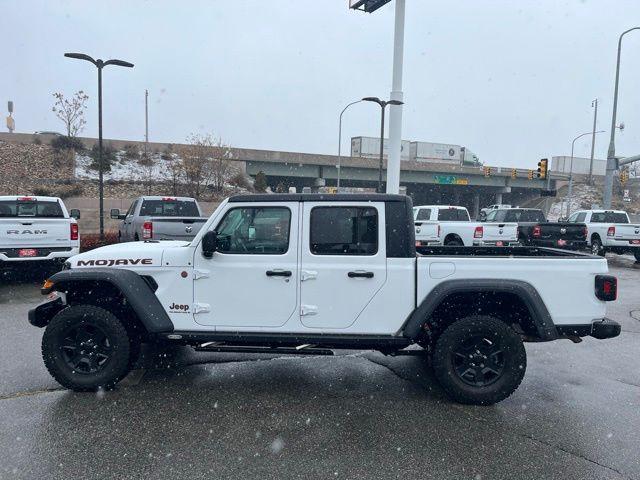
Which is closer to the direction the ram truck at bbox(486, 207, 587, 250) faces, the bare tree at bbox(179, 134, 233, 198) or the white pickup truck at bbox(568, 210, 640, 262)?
the bare tree

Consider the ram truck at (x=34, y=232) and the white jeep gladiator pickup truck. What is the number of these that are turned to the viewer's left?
1

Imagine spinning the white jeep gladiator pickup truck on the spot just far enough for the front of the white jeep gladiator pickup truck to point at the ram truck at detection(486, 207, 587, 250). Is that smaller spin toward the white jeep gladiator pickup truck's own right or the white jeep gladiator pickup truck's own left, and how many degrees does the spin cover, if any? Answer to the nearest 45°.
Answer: approximately 135° to the white jeep gladiator pickup truck's own right

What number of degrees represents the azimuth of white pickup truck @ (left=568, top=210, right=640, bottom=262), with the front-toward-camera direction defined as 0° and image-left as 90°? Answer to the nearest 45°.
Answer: approximately 135°

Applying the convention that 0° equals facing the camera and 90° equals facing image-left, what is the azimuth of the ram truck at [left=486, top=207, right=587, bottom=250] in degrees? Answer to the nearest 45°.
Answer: approximately 135°

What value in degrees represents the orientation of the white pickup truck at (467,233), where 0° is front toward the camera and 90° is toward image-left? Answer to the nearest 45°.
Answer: approximately 135°

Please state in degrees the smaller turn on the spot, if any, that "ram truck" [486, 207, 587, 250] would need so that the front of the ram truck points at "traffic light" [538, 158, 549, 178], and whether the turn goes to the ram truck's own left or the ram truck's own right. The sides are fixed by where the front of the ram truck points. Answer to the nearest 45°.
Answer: approximately 45° to the ram truck's own right

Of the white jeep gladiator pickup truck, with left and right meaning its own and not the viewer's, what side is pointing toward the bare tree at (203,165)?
right

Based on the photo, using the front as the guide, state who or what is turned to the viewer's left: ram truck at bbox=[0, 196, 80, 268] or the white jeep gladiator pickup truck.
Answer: the white jeep gladiator pickup truck

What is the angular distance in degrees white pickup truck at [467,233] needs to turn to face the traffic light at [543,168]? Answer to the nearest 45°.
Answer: approximately 45° to its right

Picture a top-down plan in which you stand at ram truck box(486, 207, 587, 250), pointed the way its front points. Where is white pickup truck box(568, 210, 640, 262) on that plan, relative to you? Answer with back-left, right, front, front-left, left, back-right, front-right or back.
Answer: right

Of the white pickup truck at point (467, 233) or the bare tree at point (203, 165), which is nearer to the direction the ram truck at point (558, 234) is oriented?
the bare tree

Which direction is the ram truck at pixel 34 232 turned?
away from the camera

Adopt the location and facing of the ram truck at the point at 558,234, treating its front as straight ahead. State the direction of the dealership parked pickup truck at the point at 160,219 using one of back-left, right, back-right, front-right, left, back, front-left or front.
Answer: left

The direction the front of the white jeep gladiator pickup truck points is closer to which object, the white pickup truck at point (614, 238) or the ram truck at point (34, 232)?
the ram truck

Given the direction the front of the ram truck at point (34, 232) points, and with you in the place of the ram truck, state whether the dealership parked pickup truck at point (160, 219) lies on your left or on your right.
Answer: on your right

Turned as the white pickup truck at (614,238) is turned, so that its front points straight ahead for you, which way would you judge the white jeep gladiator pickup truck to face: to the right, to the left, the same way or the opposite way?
to the left

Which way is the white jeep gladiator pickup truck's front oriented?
to the viewer's left

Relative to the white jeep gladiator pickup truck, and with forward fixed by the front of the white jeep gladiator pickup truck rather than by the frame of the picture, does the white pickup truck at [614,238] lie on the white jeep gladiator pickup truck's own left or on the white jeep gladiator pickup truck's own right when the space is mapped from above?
on the white jeep gladiator pickup truck's own right
